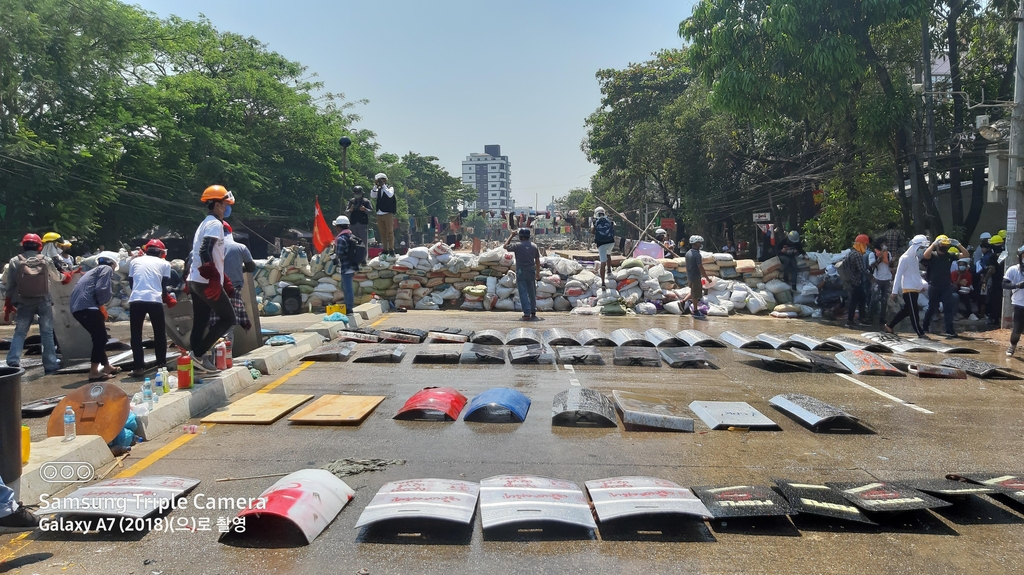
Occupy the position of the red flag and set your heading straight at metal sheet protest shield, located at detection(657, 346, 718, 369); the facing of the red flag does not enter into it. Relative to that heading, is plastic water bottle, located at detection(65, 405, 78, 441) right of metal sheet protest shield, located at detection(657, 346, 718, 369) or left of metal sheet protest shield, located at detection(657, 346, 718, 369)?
right

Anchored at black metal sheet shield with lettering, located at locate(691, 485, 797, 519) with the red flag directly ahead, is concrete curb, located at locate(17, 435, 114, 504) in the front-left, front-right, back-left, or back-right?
front-left

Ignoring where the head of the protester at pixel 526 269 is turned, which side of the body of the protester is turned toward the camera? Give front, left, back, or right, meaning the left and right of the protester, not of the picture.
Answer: back

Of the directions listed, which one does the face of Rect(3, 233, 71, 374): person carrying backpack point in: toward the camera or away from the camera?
away from the camera

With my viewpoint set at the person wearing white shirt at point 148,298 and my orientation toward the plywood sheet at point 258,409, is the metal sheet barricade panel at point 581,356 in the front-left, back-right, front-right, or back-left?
front-left

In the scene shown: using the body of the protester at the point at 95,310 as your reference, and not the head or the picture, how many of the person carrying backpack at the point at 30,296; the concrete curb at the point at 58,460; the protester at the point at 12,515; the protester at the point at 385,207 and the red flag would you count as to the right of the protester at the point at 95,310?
2

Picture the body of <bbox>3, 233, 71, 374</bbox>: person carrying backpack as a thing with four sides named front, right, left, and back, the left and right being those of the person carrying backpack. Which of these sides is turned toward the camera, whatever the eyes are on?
back

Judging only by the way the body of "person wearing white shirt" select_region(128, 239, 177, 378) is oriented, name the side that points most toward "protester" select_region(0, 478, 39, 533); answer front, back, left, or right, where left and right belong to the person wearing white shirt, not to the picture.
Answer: back

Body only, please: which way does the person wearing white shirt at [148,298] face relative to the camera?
away from the camera

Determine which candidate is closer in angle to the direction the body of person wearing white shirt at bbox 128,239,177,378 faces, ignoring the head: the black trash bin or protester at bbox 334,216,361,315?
the protester

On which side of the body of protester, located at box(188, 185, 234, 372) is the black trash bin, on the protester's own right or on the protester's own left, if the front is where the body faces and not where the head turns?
on the protester's own right
